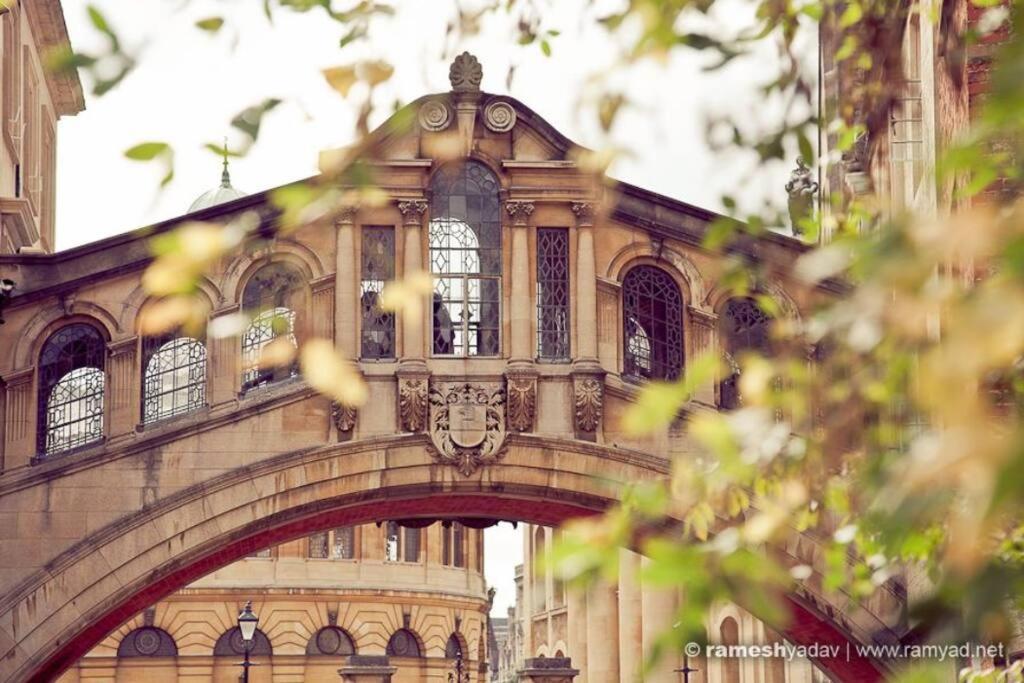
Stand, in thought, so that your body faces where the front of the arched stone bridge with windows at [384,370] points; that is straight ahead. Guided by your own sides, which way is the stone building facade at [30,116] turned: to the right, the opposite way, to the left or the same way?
to the left

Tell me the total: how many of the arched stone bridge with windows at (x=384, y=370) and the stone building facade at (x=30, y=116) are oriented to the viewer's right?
1

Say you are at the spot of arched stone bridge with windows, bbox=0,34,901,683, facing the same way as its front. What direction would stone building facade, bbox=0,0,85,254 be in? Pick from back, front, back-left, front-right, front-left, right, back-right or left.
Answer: back-right

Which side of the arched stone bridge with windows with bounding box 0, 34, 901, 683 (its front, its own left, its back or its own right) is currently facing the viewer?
front

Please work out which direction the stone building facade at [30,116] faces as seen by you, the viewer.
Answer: facing to the right of the viewer
